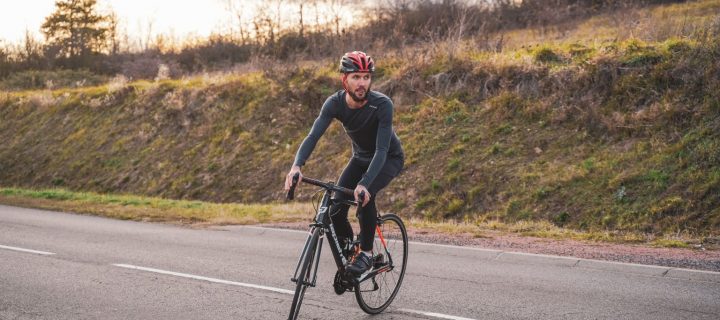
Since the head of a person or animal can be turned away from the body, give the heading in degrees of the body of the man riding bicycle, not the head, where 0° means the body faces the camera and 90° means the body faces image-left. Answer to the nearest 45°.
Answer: approximately 45°
